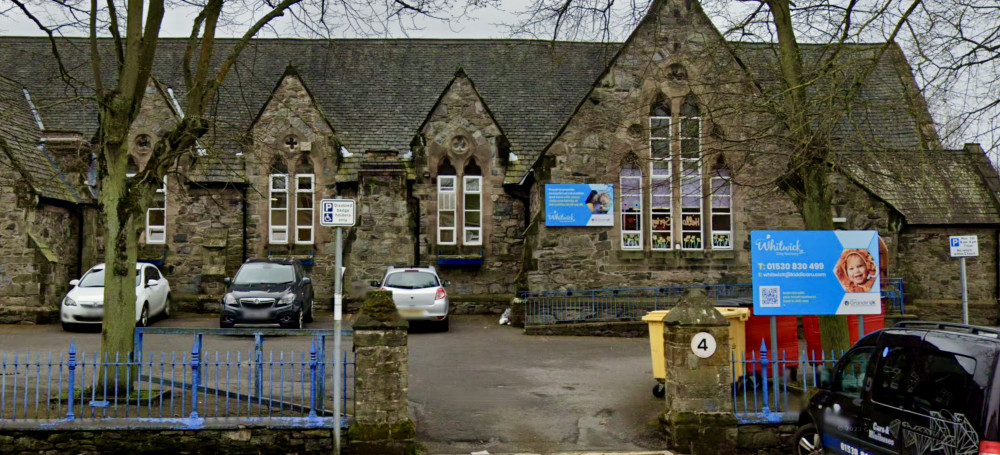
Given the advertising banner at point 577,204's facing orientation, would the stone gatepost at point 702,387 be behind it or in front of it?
in front

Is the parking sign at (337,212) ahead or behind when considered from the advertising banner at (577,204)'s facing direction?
ahead

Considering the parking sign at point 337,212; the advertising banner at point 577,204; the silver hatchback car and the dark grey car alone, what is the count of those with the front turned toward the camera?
3

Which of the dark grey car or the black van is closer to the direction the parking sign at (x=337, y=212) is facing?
the black van

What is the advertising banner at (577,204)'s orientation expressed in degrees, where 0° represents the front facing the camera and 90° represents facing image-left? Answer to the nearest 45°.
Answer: approximately 0°

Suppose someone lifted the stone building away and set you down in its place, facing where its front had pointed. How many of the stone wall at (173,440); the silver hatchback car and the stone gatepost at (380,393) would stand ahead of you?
3

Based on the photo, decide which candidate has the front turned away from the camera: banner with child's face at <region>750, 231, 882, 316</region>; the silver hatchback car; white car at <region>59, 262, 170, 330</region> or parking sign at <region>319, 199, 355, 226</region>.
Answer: the silver hatchback car

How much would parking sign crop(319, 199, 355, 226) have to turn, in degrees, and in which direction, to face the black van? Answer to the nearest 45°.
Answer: approximately 45° to its left

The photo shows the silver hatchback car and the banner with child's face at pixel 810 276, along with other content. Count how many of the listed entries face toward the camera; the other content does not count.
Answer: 1

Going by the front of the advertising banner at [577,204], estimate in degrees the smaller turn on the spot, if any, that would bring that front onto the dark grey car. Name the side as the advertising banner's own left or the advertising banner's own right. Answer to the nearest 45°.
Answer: approximately 45° to the advertising banner's own right

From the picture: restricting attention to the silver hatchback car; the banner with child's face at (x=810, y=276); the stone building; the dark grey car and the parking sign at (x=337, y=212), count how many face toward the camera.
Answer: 4

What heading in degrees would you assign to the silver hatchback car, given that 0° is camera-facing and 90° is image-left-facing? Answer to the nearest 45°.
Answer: approximately 180°
